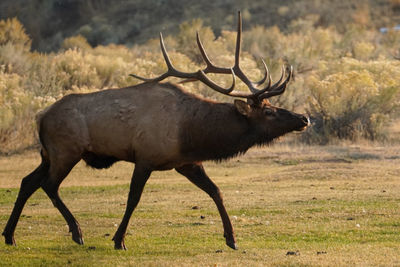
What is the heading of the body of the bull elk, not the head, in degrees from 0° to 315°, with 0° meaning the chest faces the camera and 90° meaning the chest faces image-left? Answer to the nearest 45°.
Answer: approximately 270°
